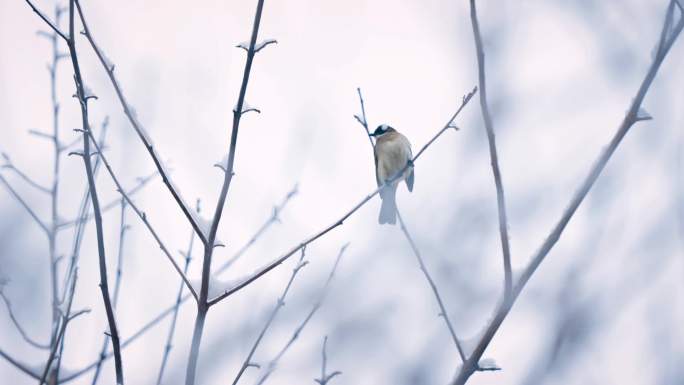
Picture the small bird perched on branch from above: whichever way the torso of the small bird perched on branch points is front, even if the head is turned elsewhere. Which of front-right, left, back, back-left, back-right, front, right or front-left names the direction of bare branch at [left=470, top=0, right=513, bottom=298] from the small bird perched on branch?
front-left

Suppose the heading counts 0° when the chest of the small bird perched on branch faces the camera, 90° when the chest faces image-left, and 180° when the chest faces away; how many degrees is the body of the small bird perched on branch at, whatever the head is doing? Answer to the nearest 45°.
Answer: approximately 45°
